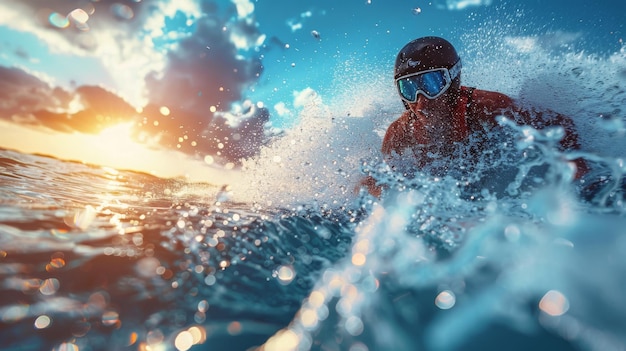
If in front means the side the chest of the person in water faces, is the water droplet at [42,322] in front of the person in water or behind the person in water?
in front

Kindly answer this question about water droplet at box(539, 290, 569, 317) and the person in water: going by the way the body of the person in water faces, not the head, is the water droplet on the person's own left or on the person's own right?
on the person's own left

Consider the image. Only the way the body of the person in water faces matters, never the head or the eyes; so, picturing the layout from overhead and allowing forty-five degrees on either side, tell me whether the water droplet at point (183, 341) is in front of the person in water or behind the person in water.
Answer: in front

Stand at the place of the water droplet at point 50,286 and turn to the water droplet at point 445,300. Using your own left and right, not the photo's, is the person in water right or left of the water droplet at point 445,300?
left

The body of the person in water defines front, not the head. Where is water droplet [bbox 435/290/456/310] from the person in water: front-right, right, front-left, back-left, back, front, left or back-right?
front-left

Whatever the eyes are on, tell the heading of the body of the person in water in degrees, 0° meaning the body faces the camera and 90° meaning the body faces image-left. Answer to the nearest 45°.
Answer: approximately 45°
